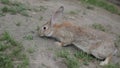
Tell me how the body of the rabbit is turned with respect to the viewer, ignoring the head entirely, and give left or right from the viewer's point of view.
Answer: facing to the left of the viewer
